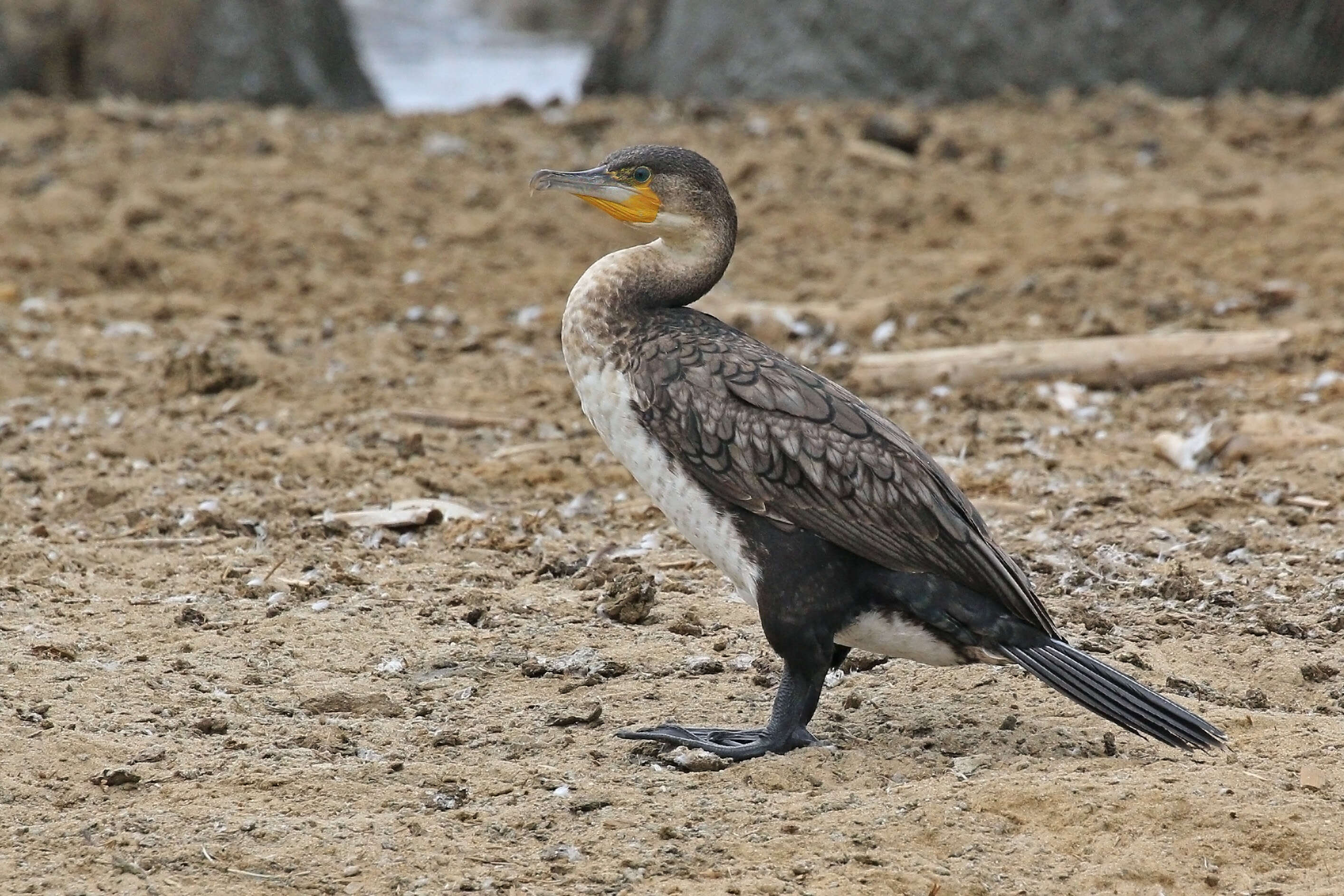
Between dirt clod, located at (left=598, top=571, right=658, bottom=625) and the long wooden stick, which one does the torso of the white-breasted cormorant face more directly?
the dirt clod

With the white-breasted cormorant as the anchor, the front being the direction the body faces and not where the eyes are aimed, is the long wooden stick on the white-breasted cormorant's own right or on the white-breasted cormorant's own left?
on the white-breasted cormorant's own right

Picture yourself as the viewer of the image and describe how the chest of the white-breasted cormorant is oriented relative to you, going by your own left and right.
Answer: facing to the left of the viewer
